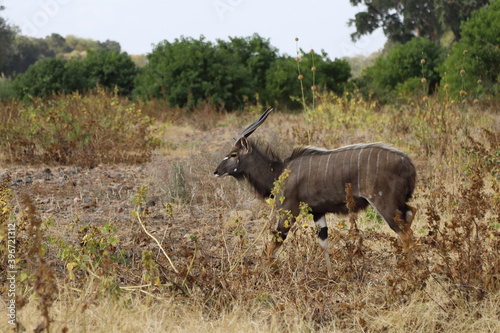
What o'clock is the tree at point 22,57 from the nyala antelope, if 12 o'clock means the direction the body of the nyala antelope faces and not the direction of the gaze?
The tree is roughly at 2 o'clock from the nyala antelope.

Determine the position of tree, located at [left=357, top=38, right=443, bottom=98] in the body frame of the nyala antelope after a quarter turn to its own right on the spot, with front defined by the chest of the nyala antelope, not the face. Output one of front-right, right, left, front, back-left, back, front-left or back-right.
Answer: front

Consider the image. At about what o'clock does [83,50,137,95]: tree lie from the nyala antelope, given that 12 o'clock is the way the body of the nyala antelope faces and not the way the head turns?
The tree is roughly at 2 o'clock from the nyala antelope.

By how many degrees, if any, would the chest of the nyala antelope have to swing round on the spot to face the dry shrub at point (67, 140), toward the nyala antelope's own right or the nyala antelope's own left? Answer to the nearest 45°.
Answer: approximately 45° to the nyala antelope's own right

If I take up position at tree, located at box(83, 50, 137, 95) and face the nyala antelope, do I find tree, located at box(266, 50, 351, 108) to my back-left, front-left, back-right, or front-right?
front-left

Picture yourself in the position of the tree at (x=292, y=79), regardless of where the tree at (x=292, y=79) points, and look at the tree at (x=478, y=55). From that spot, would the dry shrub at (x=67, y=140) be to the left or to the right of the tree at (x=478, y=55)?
right

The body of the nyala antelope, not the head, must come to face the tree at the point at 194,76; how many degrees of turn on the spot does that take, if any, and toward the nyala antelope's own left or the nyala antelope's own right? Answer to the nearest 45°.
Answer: approximately 90° to the nyala antelope's own right

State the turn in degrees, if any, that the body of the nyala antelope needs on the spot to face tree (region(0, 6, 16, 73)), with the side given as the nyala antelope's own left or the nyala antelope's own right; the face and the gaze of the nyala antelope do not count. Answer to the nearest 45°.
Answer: approximately 45° to the nyala antelope's own right

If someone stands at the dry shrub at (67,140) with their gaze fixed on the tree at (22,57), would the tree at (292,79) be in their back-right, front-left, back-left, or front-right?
front-right

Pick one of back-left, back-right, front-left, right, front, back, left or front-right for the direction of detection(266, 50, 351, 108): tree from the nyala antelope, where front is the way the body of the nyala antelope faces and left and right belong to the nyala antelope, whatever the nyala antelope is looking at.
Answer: right

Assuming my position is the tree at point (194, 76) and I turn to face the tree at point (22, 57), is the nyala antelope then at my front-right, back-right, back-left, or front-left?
back-left

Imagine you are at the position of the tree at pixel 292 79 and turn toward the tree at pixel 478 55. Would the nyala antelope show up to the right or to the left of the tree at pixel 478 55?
right

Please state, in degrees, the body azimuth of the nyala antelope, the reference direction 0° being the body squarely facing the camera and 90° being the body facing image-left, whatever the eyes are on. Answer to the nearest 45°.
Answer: approximately 90°

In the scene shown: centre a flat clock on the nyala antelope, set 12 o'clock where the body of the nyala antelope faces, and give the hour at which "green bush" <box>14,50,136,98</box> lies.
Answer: The green bush is roughly at 2 o'clock from the nyala antelope.
